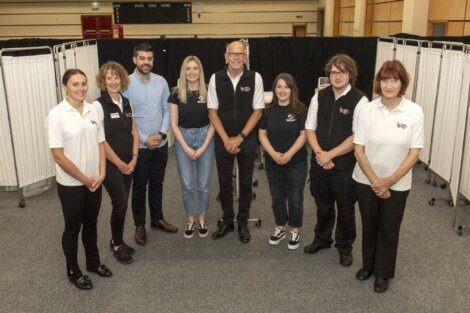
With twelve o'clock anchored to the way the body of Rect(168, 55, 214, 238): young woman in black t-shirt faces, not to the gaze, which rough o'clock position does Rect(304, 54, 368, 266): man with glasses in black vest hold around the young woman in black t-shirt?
The man with glasses in black vest is roughly at 10 o'clock from the young woman in black t-shirt.

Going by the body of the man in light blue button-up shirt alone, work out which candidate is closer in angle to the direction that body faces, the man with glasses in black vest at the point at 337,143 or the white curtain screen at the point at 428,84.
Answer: the man with glasses in black vest

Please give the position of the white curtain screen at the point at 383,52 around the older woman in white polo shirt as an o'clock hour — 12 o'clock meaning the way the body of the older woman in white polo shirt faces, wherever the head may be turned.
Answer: The white curtain screen is roughly at 6 o'clock from the older woman in white polo shirt.

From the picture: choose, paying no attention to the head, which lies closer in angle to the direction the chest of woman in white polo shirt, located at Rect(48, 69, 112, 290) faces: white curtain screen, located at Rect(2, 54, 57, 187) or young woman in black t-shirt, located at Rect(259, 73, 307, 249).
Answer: the young woman in black t-shirt

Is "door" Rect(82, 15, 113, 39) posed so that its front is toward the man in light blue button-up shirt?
yes

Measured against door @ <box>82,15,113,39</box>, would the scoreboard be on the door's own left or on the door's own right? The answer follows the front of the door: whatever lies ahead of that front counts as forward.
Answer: on the door's own left
